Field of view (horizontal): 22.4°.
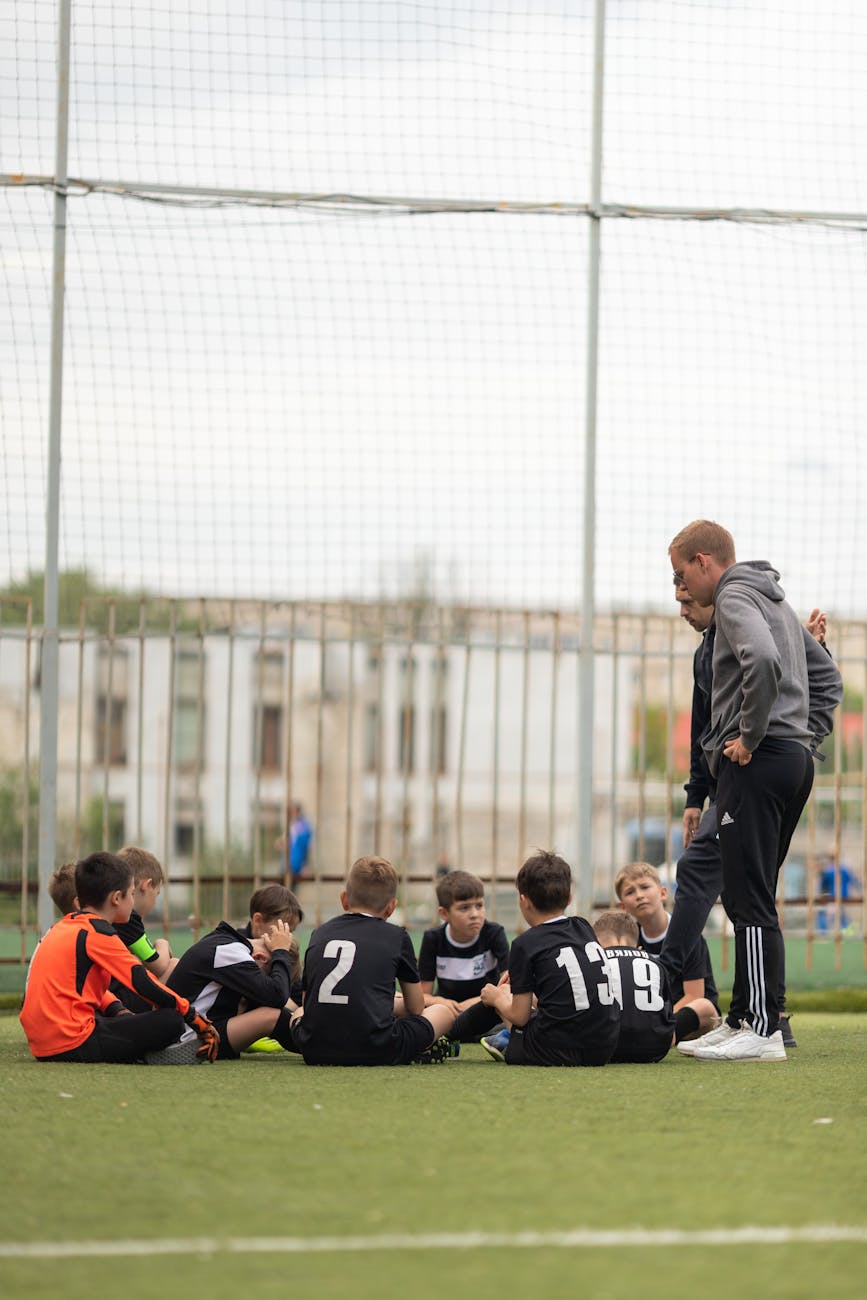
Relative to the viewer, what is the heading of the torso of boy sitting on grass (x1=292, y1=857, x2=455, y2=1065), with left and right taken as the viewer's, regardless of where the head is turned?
facing away from the viewer and to the right of the viewer

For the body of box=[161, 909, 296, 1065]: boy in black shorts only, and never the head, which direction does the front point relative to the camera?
to the viewer's right

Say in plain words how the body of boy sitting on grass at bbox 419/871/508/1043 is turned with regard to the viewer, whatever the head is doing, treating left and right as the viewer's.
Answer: facing the viewer

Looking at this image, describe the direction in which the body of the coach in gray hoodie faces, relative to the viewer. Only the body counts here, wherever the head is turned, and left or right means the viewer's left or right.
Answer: facing to the left of the viewer

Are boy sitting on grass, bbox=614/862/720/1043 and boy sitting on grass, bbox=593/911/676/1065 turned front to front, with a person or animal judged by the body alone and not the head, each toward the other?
yes

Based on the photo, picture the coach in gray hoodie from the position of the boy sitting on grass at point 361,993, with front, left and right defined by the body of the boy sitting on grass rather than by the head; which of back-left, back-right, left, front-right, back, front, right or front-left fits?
front-right

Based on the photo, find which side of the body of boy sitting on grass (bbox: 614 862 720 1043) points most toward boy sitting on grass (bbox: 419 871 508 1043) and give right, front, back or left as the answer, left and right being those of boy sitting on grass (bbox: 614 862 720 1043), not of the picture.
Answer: right

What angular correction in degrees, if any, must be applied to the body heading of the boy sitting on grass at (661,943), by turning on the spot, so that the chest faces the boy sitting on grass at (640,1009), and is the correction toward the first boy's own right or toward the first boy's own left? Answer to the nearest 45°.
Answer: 0° — they already face them

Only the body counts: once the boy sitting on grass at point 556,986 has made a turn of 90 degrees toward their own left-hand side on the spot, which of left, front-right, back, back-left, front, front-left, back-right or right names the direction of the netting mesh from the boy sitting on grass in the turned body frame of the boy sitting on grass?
back-right

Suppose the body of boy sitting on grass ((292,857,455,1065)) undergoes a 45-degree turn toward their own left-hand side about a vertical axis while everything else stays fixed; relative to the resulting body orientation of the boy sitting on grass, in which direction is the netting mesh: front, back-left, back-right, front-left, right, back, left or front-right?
front

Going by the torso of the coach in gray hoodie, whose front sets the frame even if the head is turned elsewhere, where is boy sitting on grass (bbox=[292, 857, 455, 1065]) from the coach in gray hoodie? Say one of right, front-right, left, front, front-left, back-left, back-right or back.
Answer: front

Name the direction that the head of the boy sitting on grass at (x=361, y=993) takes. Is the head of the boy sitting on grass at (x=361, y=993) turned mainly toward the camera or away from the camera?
away from the camera

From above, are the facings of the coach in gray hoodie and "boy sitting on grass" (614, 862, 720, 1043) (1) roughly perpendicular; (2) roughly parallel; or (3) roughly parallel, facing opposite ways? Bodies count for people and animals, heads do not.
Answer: roughly perpendicular

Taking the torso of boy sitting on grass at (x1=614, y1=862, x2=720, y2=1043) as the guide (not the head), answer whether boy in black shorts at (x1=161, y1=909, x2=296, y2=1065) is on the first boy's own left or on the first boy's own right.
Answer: on the first boy's own right

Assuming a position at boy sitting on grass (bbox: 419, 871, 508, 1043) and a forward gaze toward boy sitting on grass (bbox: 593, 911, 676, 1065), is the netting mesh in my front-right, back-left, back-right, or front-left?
back-left

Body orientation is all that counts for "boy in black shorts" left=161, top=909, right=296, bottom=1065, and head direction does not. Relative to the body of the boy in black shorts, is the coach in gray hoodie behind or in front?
in front

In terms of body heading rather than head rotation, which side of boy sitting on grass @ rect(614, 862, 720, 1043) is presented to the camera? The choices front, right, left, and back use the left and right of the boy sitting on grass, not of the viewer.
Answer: front

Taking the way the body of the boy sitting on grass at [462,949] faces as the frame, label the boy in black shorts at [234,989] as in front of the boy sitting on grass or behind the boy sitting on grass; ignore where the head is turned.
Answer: in front
